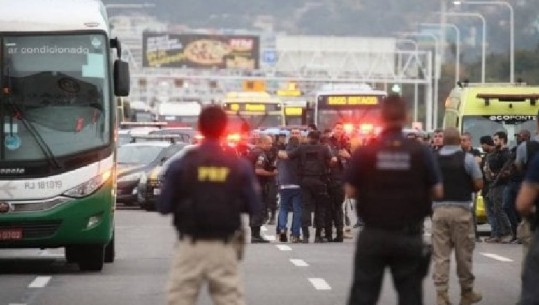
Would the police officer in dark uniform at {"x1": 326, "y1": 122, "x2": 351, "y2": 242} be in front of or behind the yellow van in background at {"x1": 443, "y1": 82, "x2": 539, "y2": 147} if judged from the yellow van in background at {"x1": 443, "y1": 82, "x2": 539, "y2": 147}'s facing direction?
in front

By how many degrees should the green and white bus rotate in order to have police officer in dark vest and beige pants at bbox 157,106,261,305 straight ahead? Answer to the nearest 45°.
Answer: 0° — it already faces them

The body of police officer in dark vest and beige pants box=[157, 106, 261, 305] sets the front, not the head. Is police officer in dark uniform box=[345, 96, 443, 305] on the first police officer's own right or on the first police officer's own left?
on the first police officer's own right

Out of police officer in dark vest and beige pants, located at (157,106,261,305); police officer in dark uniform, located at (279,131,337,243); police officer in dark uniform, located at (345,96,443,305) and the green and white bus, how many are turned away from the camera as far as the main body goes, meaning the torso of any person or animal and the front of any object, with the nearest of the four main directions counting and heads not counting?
3

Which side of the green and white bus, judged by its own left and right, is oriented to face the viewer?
front

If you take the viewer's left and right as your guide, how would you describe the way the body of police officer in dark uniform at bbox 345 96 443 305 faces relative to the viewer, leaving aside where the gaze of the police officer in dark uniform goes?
facing away from the viewer

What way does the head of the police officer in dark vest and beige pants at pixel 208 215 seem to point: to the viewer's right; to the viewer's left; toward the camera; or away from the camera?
away from the camera

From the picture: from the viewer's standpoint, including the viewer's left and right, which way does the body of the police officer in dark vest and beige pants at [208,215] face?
facing away from the viewer

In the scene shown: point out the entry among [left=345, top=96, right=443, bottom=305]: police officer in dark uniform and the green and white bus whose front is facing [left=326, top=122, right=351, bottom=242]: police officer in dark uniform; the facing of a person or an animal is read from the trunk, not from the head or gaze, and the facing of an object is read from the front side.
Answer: [left=345, top=96, right=443, bottom=305]: police officer in dark uniform

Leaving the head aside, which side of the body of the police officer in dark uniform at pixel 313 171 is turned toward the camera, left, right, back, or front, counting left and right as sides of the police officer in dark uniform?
back

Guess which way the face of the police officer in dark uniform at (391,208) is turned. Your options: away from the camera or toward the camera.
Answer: away from the camera

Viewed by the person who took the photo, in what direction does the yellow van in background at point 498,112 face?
facing the viewer and to the left of the viewer
